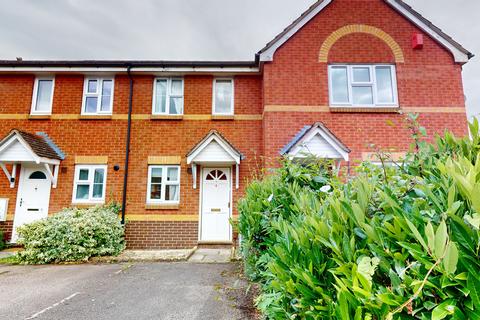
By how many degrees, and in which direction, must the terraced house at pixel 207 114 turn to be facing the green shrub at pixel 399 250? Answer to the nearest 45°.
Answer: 0° — it already faces it

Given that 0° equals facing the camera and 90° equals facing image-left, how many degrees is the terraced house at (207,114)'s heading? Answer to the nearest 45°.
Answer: approximately 0°
